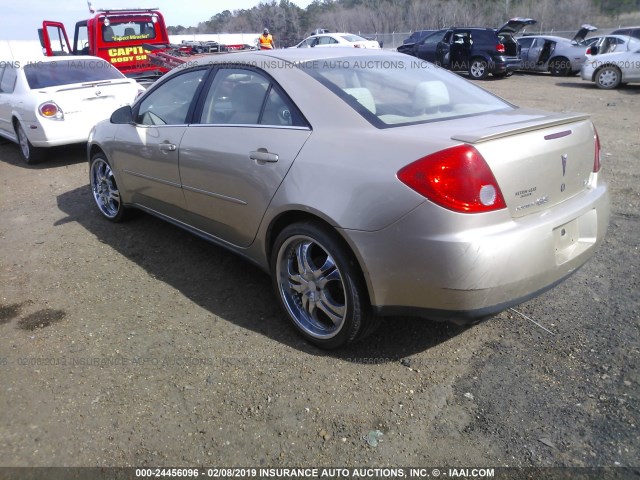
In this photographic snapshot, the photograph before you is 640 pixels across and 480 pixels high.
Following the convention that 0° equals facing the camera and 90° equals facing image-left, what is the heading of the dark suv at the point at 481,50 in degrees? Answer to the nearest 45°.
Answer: approximately 135°

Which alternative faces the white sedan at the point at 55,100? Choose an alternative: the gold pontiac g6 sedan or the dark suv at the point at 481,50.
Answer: the gold pontiac g6 sedan

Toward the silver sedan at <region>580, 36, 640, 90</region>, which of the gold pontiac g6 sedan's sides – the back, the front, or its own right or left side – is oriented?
right

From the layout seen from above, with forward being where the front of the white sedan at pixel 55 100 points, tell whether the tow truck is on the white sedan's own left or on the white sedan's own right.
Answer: on the white sedan's own right

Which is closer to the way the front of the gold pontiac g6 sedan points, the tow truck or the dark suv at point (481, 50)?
the tow truck

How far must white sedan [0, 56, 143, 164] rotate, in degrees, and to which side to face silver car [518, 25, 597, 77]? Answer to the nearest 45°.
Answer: approximately 135° to its right

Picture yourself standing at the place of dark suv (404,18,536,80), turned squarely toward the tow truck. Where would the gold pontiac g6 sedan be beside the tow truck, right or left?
left

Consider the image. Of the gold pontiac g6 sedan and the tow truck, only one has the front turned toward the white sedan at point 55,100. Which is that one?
the gold pontiac g6 sedan

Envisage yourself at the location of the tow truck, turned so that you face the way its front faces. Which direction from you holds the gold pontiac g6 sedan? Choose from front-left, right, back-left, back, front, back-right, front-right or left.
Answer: back-left

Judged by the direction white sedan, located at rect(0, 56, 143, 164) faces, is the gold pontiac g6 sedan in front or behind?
behind

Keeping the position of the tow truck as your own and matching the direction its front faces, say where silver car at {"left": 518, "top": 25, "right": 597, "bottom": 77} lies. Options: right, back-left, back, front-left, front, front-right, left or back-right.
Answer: back-right
